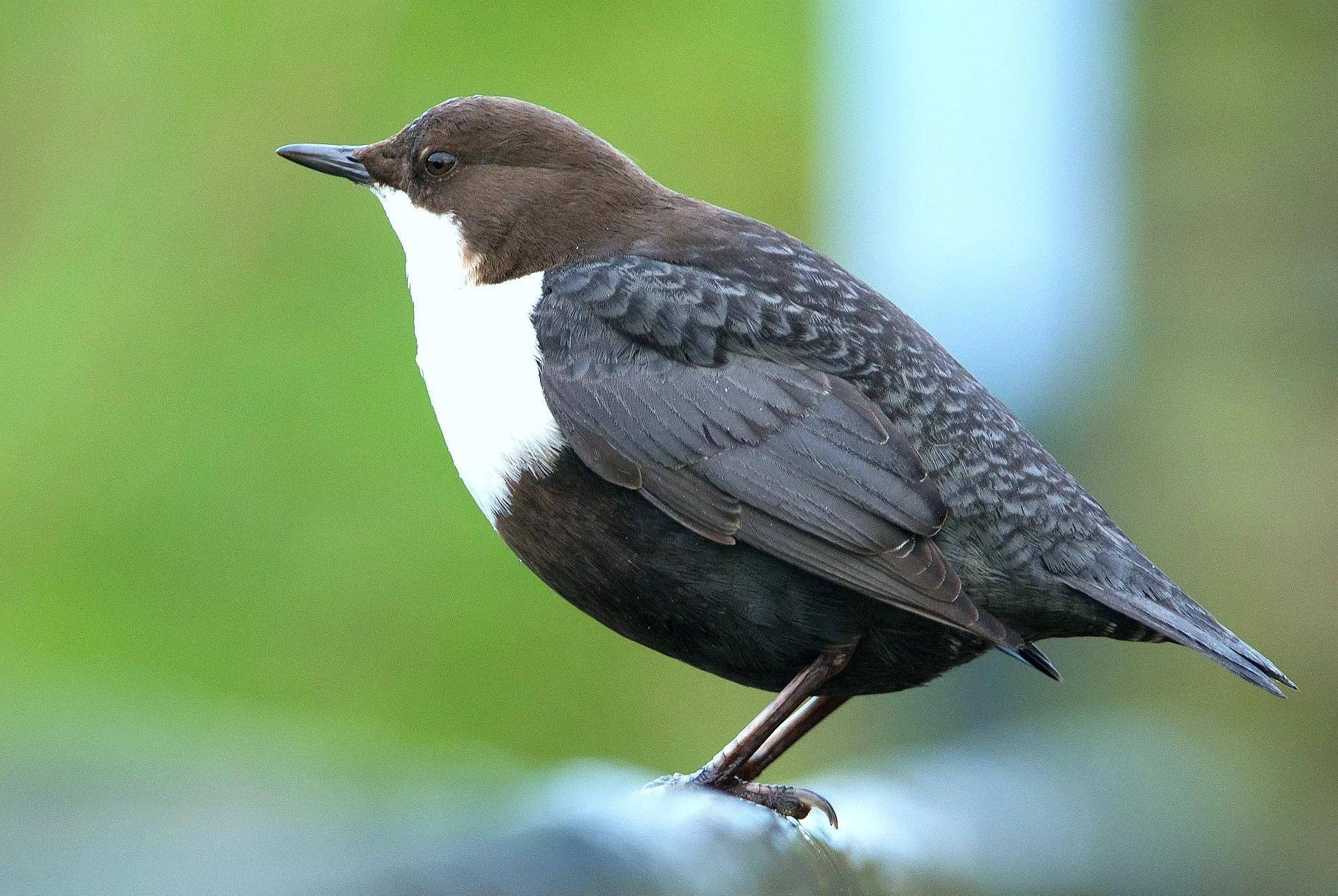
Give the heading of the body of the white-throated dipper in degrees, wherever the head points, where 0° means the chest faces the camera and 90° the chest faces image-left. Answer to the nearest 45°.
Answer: approximately 90°
